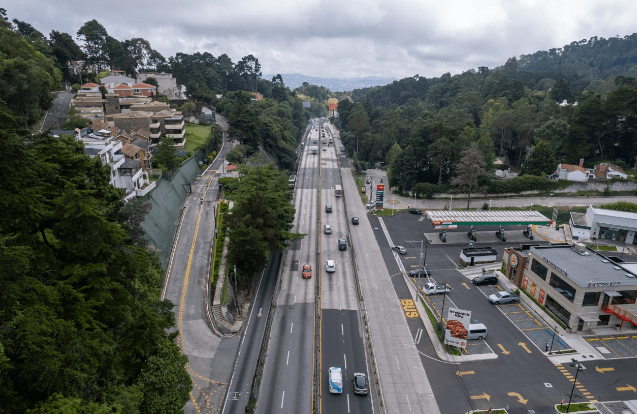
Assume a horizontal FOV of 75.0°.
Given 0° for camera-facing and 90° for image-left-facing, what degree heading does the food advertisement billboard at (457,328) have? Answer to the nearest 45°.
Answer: approximately 0°

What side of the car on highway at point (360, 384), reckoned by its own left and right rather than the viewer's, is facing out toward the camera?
back

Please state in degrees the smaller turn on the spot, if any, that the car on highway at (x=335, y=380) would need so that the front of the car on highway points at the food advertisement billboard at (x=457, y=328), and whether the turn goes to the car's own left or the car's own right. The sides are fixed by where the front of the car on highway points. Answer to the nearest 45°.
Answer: approximately 45° to the car's own right

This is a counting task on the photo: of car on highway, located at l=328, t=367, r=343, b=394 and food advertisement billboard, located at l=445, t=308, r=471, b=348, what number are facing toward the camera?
1

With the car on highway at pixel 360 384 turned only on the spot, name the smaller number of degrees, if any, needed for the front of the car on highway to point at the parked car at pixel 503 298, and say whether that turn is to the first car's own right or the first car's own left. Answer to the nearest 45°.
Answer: approximately 45° to the first car's own right

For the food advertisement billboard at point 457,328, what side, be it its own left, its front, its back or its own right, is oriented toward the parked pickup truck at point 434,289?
back

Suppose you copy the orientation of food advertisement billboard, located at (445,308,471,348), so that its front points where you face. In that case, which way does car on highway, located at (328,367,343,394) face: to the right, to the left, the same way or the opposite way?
the opposite way

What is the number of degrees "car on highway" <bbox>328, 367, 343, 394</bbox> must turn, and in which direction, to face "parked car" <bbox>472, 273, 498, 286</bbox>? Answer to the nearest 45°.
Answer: approximately 45° to its right

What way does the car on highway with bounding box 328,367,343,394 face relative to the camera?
away from the camera

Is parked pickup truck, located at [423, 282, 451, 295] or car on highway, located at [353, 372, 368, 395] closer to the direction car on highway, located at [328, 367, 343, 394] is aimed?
the parked pickup truck

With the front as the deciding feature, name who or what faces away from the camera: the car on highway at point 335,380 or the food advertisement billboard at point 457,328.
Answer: the car on highway

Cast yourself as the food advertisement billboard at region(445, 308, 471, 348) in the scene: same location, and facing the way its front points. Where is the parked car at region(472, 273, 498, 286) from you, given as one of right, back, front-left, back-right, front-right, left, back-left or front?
back
